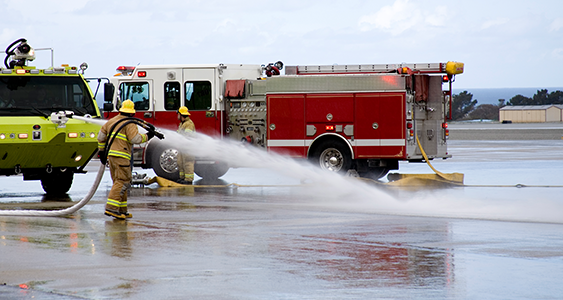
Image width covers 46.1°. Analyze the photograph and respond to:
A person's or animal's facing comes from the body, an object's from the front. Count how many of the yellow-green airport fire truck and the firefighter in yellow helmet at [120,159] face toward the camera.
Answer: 1

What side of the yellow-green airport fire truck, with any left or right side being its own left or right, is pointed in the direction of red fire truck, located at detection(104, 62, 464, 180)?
left

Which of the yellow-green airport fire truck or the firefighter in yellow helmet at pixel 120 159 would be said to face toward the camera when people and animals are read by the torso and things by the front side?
the yellow-green airport fire truck

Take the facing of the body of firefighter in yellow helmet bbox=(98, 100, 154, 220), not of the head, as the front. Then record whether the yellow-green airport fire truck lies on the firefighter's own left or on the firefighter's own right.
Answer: on the firefighter's own left

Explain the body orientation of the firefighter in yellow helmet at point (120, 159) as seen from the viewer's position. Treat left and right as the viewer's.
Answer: facing away from the viewer and to the right of the viewer

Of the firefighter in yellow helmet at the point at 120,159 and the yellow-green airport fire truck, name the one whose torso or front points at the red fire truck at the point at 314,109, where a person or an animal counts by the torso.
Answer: the firefighter in yellow helmet

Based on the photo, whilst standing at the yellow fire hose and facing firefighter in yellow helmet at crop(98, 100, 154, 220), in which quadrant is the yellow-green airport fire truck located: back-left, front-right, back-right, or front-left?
front-right

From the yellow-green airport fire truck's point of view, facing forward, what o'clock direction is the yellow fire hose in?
The yellow fire hose is roughly at 9 o'clock from the yellow-green airport fire truck.

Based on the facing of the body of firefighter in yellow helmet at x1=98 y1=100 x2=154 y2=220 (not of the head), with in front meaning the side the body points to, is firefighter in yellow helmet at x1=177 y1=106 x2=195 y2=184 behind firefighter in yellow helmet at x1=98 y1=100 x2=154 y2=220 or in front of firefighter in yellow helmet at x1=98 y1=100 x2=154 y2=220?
in front

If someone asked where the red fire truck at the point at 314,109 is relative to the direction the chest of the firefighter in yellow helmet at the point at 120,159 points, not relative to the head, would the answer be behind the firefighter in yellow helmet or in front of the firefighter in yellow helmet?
in front

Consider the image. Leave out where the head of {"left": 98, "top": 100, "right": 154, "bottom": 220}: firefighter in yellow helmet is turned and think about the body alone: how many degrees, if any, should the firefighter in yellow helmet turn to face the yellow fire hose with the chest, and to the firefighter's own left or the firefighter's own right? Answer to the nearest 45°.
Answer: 0° — they already face it

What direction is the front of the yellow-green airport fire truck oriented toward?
toward the camera

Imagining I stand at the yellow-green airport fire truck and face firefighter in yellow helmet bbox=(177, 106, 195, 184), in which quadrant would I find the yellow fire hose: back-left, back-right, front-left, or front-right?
front-right

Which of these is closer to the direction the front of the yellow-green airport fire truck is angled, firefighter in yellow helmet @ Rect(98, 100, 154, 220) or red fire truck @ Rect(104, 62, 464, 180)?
the firefighter in yellow helmet
